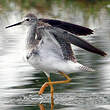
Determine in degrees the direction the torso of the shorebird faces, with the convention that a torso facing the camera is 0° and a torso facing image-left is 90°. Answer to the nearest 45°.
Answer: approximately 90°
